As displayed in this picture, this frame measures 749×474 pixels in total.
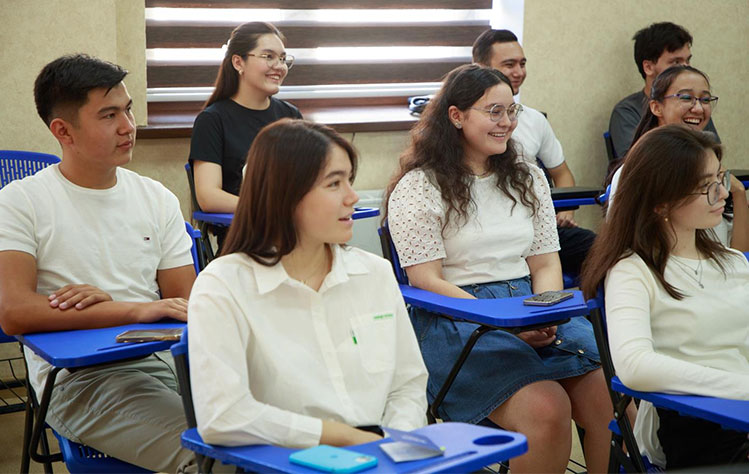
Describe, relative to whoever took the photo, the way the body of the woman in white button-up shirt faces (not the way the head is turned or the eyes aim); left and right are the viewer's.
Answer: facing the viewer and to the right of the viewer

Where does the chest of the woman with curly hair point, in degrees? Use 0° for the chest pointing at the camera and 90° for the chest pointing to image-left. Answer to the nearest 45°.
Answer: approximately 315°

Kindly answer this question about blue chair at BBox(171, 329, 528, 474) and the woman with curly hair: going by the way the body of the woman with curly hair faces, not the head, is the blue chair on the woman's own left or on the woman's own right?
on the woman's own right

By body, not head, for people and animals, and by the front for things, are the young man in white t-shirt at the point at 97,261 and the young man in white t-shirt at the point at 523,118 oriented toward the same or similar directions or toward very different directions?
same or similar directions

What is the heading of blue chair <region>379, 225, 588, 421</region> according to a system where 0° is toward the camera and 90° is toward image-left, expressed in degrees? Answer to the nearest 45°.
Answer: approximately 315°

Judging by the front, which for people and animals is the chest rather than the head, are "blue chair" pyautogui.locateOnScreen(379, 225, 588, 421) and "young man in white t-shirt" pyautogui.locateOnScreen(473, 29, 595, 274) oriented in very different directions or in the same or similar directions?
same or similar directions

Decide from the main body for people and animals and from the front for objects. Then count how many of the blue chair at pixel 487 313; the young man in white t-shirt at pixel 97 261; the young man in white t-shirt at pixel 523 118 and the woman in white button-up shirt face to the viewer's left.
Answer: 0

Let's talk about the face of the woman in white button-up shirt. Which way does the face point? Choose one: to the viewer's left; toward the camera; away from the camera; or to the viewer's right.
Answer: to the viewer's right

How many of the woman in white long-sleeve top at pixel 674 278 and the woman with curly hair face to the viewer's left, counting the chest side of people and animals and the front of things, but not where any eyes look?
0

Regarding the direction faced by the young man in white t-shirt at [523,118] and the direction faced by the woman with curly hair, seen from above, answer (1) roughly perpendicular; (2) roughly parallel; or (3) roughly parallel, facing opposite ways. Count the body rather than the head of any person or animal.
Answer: roughly parallel

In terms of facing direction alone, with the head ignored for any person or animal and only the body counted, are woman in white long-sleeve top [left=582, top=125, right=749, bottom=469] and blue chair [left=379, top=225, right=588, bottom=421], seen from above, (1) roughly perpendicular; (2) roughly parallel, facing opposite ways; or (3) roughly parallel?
roughly parallel

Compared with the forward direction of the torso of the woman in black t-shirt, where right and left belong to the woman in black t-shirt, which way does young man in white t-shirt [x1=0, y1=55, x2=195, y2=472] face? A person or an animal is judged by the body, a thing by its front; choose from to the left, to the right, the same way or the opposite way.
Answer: the same way

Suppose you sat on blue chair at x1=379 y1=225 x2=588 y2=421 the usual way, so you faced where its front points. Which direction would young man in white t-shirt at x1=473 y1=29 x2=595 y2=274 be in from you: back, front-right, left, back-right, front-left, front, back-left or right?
back-left
